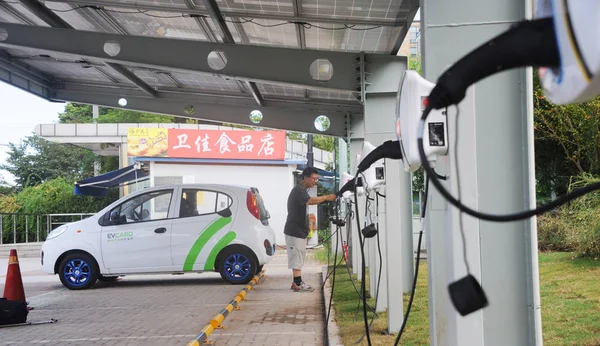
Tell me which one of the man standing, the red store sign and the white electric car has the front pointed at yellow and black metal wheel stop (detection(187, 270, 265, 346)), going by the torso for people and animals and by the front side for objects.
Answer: the red store sign

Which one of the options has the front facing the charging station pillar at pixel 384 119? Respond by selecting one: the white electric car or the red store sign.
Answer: the red store sign

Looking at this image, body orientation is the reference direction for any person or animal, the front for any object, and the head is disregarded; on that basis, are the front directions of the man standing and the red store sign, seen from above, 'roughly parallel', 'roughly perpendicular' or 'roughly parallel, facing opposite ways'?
roughly perpendicular

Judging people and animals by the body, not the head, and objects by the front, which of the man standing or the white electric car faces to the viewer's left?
the white electric car

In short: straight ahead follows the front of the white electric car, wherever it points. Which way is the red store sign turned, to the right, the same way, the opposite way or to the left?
to the left

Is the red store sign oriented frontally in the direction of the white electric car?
yes

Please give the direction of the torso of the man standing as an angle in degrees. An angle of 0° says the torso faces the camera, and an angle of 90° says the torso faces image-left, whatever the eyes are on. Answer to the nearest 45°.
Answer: approximately 270°

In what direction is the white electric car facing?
to the viewer's left

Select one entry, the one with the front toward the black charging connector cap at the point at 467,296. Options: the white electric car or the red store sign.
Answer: the red store sign

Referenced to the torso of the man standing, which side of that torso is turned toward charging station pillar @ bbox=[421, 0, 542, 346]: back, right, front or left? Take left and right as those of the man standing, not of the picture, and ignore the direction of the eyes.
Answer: right

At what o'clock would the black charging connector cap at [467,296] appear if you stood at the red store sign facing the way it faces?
The black charging connector cap is roughly at 12 o'clock from the red store sign.

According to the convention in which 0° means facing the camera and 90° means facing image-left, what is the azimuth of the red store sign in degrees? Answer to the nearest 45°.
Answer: approximately 0°

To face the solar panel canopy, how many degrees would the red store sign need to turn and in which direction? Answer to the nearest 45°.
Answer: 0° — it already faces it

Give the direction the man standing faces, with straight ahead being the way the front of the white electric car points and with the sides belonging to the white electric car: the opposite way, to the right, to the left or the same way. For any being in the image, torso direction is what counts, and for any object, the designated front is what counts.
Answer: the opposite way
